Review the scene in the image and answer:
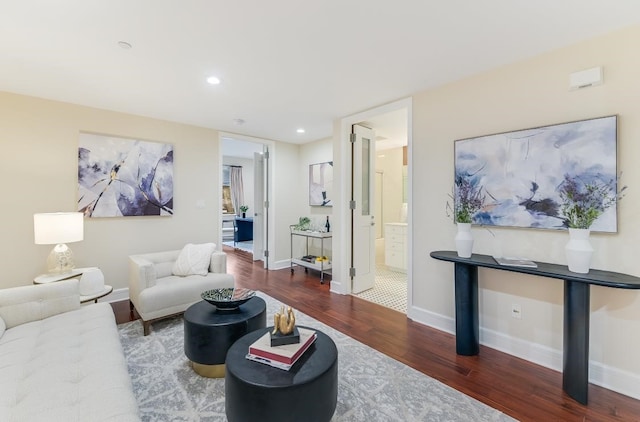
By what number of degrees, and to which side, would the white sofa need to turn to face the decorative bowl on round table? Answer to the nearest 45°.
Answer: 0° — it already faces it

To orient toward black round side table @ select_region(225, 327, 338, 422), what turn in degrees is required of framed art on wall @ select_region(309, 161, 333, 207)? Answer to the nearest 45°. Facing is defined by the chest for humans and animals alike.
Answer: approximately 45° to its left

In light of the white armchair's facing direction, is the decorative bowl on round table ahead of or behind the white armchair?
ahead

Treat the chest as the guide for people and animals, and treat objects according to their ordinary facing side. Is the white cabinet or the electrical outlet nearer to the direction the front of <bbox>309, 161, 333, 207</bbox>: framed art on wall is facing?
the electrical outlet

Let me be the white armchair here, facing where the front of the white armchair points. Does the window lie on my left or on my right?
on my left

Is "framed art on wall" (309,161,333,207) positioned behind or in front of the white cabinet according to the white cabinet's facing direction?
in front

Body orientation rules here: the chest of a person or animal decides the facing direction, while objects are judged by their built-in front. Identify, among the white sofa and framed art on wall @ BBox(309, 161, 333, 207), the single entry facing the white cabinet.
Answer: the white sofa

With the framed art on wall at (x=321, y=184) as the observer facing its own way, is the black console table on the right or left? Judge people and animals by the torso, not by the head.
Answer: on its left

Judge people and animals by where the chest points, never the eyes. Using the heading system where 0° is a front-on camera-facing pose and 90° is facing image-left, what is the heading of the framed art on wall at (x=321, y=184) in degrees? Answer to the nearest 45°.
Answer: approximately 45°

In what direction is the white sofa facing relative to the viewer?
to the viewer's right

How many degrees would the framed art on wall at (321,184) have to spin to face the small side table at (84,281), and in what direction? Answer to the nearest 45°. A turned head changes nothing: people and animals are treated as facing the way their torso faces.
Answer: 0° — it already faces it

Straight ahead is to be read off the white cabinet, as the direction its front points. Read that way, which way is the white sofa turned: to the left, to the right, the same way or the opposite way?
the opposite way

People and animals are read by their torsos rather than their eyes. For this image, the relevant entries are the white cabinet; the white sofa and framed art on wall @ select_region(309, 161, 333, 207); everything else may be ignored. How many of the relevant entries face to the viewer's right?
1

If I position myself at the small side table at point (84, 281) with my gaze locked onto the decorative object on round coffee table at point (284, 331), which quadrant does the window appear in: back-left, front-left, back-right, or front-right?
back-left
